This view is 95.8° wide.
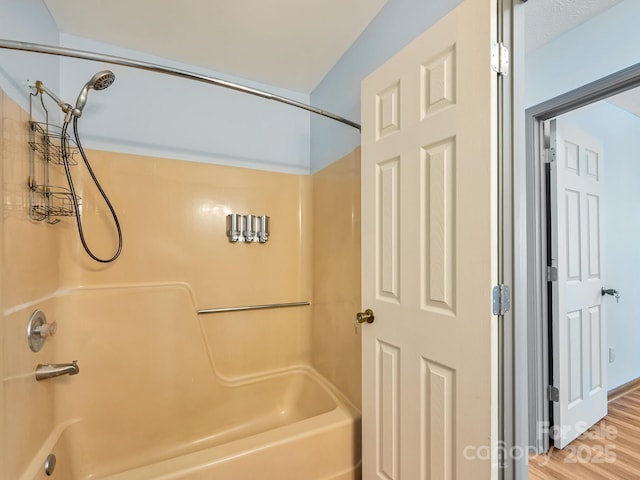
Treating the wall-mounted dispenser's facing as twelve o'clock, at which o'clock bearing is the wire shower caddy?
The wire shower caddy is roughly at 2 o'clock from the wall-mounted dispenser.

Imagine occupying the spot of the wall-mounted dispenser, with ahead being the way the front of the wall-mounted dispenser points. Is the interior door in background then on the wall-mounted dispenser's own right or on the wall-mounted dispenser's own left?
on the wall-mounted dispenser's own left

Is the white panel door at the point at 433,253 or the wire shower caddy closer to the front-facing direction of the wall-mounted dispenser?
the white panel door

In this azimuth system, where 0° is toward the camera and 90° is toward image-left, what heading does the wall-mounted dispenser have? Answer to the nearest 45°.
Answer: approximately 0°

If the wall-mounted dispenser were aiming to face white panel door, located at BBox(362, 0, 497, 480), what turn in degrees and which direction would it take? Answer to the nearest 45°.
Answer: approximately 45° to its left
